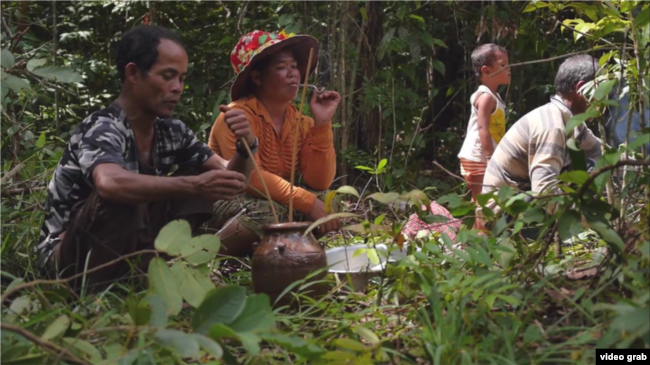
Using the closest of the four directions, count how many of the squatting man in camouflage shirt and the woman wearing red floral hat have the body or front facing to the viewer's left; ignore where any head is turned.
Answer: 0

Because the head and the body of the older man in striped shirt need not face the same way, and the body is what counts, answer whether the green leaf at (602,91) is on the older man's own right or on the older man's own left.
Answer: on the older man's own right

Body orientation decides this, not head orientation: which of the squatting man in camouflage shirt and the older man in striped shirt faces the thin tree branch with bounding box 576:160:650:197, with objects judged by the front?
the squatting man in camouflage shirt

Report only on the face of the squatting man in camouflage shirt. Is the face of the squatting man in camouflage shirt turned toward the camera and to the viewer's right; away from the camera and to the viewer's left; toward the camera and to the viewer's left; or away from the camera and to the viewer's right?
toward the camera and to the viewer's right

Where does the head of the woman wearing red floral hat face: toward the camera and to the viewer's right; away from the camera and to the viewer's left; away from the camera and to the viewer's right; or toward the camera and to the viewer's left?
toward the camera and to the viewer's right

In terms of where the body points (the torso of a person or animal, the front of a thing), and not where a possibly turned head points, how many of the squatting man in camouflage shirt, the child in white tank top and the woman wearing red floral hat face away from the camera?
0

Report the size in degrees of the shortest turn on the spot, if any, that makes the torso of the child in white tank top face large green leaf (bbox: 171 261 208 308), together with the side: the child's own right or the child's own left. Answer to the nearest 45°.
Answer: approximately 90° to the child's own right

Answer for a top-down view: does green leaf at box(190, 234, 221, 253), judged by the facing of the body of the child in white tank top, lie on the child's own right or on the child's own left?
on the child's own right

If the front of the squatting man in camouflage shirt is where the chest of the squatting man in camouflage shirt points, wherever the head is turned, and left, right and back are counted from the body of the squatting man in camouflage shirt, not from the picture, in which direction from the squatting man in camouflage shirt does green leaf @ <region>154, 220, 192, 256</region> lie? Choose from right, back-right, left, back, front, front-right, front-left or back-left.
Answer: front-right

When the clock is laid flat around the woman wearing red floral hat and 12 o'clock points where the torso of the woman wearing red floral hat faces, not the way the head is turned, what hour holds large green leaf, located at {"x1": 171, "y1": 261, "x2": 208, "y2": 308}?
The large green leaf is roughly at 2 o'clock from the woman wearing red floral hat.

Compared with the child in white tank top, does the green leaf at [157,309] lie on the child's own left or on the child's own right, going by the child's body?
on the child's own right
